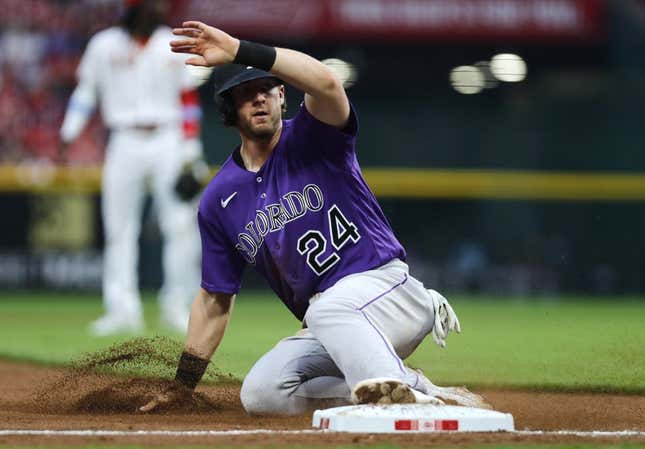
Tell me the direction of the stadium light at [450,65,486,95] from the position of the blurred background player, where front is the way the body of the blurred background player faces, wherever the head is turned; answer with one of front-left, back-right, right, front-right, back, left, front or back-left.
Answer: back-left

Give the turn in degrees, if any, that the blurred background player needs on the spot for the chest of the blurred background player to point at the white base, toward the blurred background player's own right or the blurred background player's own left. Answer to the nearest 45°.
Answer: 0° — they already face it

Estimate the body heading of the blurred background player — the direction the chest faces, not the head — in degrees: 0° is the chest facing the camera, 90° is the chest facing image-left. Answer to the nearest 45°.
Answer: approximately 0°

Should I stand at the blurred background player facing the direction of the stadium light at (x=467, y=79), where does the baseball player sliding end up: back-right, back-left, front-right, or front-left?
back-right

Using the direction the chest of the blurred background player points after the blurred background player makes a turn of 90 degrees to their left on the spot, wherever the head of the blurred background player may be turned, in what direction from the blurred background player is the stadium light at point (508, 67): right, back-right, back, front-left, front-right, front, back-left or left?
front-left

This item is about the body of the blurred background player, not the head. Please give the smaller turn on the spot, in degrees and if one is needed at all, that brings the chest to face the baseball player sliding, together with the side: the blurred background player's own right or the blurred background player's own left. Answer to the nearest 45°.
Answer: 0° — they already face them
